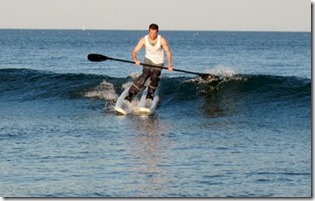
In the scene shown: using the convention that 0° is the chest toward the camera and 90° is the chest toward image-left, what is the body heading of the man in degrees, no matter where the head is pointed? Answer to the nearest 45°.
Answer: approximately 0°

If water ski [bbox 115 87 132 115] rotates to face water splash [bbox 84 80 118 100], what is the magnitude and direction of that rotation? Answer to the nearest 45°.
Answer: approximately 90° to its right

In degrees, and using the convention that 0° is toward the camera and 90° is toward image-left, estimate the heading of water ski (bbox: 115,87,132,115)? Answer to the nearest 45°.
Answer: approximately 0°

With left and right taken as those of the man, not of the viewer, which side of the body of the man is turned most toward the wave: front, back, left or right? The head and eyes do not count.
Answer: back

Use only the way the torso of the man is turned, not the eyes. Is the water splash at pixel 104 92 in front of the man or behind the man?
behind
